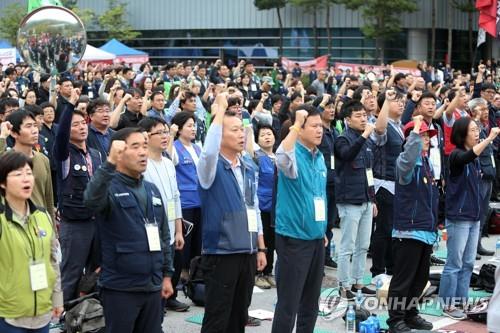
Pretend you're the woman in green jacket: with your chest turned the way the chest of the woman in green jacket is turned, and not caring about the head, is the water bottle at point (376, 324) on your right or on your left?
on your left

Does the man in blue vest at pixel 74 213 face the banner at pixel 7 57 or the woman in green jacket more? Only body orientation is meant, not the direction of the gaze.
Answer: the woman in green jacket

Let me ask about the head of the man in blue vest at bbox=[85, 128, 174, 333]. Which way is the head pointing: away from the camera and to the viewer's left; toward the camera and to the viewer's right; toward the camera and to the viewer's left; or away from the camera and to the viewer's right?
toward the camera and to the viewer's right

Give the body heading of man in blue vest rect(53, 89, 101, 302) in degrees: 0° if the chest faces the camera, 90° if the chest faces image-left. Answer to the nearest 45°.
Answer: approximately 315°

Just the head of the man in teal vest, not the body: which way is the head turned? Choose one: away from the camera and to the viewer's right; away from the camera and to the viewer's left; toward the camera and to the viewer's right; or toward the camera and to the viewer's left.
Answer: toward the camera and to the viewer's right

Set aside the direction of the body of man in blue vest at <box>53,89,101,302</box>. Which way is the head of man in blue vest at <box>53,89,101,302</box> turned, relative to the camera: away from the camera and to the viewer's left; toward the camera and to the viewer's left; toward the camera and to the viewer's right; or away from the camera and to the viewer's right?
toward the camera and to the viewer's right

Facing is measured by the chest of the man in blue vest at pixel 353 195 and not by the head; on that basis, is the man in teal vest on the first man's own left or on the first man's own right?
on the first man's own right

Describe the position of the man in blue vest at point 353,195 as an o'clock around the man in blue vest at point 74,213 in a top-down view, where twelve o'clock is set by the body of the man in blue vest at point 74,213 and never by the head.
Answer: the man in blue vest at point 353,195 is roughly at 10 o'clock from the man in blue vest at point 74,213.

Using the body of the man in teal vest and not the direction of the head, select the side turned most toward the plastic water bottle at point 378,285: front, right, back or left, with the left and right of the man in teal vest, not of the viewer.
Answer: left

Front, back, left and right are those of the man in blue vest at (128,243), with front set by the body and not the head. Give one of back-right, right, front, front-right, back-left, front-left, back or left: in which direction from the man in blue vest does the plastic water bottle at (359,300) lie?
left

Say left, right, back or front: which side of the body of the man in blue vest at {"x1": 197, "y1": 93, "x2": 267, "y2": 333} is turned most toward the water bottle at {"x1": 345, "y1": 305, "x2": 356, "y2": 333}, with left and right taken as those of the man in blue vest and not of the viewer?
left
